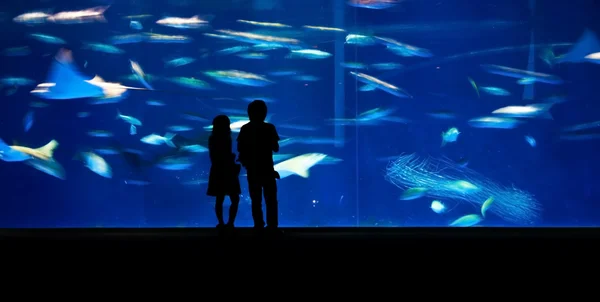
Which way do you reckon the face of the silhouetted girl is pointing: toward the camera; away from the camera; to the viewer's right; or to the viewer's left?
away from the camera

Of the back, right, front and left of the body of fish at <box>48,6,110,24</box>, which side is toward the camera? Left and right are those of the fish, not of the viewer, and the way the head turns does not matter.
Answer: left

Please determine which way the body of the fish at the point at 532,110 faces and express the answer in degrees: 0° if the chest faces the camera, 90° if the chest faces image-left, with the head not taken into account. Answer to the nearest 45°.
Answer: approximately 90°
